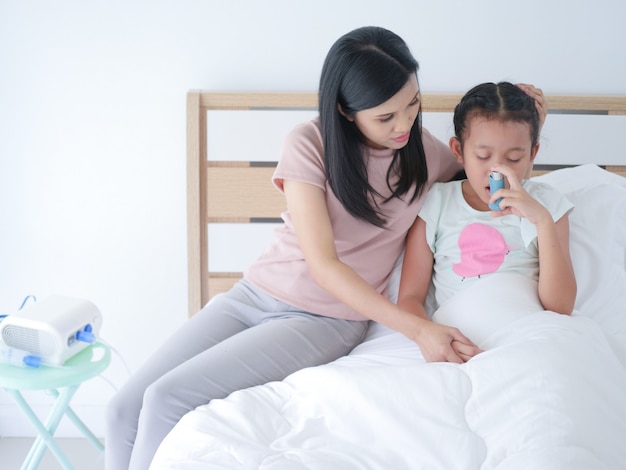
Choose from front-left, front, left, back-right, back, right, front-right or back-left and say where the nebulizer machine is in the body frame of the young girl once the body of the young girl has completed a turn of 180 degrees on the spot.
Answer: left

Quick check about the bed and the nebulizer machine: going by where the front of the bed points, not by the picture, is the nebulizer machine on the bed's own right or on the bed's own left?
on the bed's own right

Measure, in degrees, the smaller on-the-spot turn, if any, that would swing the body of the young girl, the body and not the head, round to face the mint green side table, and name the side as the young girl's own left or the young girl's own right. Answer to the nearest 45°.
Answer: approximately 90° to the young girl's own right

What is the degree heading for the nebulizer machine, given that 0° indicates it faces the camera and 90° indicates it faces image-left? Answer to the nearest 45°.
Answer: approximately 315°

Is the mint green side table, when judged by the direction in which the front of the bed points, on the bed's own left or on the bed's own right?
on the bed's own right

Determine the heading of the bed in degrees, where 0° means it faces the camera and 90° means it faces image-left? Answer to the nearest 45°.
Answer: approximately 0°
